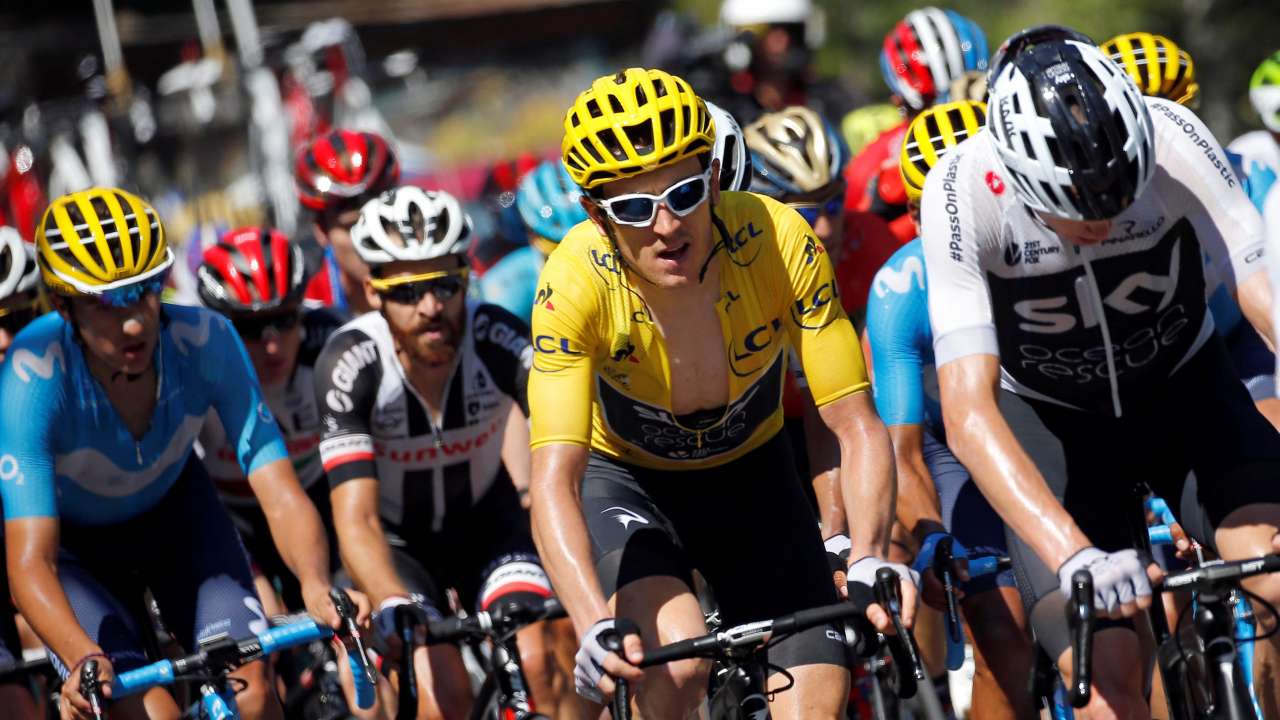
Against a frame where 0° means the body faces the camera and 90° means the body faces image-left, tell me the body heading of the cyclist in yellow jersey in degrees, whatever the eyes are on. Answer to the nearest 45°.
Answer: approximately 0°

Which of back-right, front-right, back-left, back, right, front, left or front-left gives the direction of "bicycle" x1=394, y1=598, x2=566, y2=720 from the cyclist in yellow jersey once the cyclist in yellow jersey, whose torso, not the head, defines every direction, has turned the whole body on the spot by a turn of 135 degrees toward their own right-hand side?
front

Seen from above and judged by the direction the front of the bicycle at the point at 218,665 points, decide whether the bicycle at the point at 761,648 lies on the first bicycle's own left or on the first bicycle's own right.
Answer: on the first bicycle's own left

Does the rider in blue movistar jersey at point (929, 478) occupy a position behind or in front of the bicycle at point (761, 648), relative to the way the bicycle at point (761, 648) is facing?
behind

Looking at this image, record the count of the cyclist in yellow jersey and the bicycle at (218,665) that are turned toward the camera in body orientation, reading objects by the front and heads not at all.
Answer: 2

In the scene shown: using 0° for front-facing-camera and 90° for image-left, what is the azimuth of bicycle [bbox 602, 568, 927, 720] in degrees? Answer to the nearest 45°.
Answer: approximately 0°

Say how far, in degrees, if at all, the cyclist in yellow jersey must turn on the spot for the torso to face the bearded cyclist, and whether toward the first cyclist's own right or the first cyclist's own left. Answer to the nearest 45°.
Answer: approximately 135° to the first cyclist's own right

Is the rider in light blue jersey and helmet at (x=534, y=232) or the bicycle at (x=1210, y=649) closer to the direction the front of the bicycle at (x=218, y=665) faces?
the bicycle
